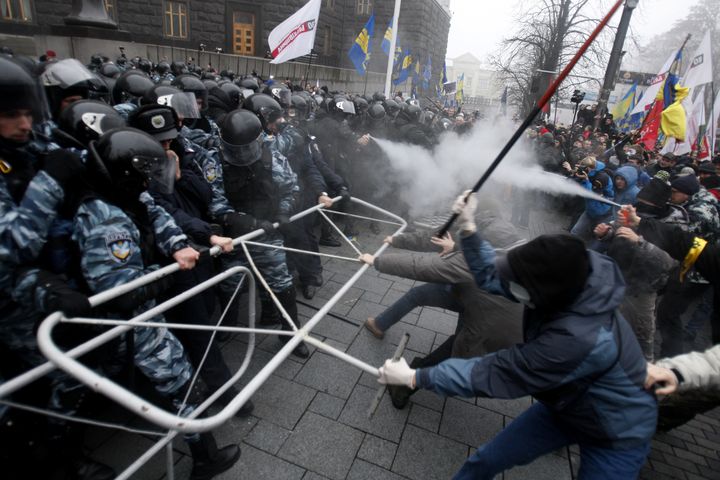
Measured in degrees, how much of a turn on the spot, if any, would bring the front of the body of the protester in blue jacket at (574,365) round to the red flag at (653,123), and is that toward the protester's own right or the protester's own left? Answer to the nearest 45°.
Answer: approximately 90° to the protester's own right

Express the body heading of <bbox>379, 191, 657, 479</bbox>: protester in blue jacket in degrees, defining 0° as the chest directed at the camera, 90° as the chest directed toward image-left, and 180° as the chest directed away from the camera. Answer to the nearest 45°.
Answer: approximately 90°

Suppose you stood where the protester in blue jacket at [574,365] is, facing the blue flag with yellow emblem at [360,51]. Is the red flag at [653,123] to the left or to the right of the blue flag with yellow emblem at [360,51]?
right

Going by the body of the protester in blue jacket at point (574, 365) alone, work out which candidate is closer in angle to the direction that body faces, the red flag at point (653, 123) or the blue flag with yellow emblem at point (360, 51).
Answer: the blue flag with yellow emblem

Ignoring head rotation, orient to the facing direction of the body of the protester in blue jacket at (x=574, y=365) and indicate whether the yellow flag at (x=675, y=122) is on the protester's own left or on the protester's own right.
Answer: on the protester's own right

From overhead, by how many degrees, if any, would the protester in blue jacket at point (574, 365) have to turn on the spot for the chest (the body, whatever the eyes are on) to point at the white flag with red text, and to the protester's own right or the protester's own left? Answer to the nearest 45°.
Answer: approximately 45° to the protester's own right

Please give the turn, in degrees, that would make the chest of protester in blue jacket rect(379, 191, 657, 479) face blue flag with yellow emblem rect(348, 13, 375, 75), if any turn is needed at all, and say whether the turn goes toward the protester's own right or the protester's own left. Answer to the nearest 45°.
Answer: approximately 45° to the protester's own right
